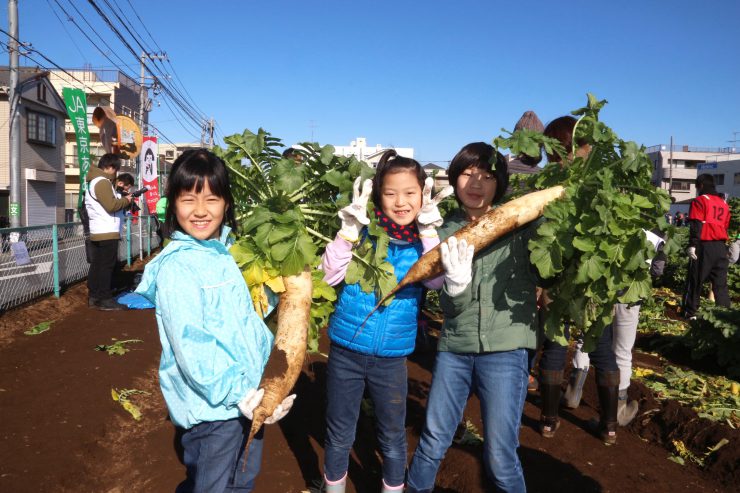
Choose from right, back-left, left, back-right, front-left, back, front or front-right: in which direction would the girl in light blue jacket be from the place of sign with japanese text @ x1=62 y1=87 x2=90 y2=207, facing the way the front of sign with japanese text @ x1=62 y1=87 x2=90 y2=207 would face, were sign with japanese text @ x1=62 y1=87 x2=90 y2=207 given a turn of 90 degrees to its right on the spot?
left

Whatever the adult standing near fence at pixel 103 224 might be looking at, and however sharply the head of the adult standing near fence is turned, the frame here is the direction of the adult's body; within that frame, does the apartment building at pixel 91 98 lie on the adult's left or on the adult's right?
on the adult's left

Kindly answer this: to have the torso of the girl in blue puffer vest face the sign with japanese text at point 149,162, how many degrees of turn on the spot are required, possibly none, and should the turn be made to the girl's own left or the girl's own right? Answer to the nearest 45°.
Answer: approximately 135° to the girl's own right

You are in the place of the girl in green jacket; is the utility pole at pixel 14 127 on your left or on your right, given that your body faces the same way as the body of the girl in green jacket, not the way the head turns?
on your right

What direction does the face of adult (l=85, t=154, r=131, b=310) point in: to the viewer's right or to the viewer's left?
to the viewer's right

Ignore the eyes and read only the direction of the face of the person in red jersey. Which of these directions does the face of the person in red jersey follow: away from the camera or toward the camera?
away from the camera

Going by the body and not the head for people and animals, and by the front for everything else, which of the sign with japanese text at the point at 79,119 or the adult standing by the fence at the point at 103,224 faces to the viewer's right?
the adult standing by the fence

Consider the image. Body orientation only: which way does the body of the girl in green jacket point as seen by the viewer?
toward the camera

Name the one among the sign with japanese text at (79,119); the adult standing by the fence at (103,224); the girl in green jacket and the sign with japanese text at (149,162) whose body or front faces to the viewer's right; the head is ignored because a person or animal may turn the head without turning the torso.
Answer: the adult standing by the fence

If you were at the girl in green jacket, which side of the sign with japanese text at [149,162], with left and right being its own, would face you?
front

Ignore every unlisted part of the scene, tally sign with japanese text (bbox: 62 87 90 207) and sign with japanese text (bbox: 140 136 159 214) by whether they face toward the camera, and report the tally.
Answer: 2

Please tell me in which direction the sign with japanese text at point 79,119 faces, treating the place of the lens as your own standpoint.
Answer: facing the viewer

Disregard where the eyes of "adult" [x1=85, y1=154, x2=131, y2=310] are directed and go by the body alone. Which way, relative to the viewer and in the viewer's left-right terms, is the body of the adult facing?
facing to the right of the viewer

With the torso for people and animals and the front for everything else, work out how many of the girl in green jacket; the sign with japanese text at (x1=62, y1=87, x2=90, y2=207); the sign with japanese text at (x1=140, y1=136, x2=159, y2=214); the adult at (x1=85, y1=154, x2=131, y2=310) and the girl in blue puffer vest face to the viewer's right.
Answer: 1

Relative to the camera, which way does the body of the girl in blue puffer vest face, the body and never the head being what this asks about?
toward the camera

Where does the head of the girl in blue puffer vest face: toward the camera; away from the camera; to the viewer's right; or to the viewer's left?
toward the camera
